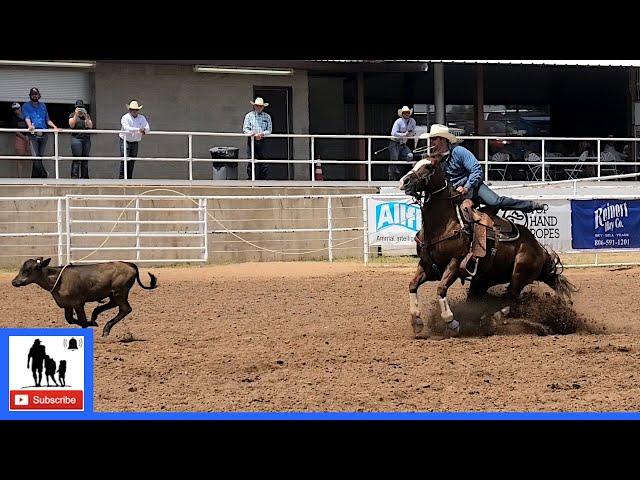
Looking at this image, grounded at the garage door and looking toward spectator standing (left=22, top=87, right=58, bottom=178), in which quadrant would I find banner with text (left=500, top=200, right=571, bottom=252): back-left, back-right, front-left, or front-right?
front-left

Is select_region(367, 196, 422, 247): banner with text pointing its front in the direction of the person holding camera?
no

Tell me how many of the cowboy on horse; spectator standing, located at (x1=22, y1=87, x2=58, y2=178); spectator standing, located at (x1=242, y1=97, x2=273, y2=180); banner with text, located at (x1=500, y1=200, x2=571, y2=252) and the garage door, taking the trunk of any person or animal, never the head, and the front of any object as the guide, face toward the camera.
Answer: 4

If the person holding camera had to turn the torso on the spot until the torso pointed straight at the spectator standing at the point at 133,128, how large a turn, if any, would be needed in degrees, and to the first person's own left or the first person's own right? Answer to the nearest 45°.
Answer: approximately 90° to the first person's own left

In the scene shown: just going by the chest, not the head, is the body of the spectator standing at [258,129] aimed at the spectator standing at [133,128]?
no

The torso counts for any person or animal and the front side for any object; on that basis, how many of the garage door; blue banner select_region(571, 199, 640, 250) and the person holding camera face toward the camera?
3

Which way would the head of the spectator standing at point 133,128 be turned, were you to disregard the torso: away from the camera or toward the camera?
toward the camera

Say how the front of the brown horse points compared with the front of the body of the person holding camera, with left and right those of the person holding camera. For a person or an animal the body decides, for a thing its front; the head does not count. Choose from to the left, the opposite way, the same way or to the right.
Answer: to the right

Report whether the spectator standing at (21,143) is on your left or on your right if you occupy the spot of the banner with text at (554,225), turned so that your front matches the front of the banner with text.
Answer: on your right

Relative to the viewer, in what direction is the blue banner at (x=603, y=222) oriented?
toward the camera

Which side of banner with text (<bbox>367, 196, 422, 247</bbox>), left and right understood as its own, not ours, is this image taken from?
front

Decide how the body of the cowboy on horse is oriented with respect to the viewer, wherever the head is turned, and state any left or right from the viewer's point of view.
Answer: facing to the left of the viewer

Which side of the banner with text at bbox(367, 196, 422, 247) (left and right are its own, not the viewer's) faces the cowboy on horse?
front

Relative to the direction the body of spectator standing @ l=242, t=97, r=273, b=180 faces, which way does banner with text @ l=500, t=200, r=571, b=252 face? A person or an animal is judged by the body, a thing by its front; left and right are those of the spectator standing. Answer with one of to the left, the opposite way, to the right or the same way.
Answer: the same way

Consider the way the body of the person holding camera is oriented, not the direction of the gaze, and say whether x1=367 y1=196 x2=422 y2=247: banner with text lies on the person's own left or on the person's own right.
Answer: on the person's own left

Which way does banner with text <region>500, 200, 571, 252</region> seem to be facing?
toward the camera

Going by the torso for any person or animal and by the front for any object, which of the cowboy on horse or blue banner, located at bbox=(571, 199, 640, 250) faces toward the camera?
the blue banner

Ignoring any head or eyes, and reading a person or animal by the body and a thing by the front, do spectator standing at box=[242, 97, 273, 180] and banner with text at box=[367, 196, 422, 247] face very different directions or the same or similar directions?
same or similar directions

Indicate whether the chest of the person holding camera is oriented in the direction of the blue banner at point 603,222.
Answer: no

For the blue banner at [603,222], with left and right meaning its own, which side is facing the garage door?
right
